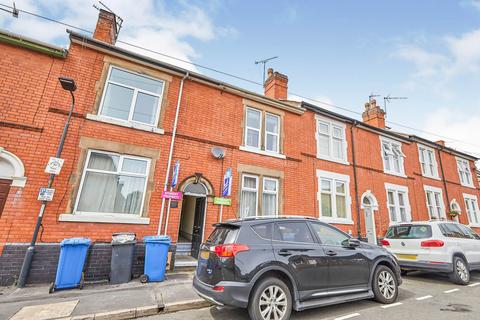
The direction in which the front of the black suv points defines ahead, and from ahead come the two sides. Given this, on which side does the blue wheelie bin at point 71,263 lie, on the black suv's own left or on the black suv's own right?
on the black suv's own left

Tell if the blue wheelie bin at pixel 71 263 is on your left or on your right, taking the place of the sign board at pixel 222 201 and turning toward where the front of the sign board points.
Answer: on your right

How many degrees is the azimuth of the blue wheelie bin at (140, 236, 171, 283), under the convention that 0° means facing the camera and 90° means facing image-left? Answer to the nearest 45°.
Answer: approximately 315°

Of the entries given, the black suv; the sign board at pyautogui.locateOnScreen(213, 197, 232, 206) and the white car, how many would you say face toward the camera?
1

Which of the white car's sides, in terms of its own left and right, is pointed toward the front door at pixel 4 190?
back

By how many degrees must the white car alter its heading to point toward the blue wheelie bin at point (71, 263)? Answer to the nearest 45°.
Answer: approximately 180°

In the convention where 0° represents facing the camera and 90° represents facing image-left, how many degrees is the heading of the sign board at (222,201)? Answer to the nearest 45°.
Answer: approximately 0°

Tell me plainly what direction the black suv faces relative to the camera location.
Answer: facing away from the viewer and to the right of the viewer

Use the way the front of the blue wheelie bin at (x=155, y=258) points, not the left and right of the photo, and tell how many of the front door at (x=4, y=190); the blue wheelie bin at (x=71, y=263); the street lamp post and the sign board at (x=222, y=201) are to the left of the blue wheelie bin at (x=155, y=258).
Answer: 1
